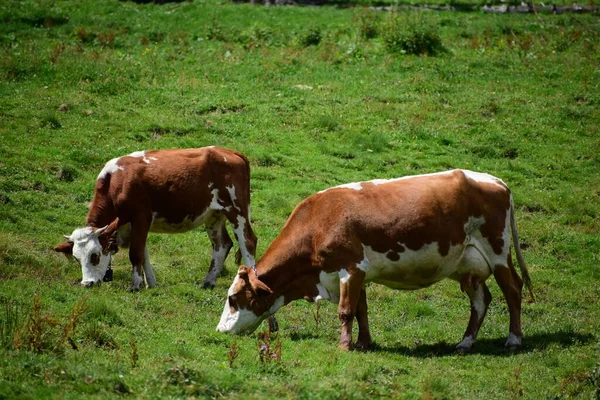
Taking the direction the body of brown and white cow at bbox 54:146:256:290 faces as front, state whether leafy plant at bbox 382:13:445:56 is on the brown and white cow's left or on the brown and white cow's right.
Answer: on the brown and white cow's right

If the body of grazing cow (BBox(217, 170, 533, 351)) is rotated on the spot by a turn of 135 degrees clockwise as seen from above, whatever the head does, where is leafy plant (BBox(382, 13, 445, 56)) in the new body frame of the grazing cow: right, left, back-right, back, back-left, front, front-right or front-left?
front-left

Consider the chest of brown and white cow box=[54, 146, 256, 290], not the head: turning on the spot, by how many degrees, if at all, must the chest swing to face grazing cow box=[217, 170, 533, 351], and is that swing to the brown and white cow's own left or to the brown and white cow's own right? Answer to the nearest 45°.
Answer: approximately 135° to the brown and white cow's own left

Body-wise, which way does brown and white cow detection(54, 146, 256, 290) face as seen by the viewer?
to the viewer's left

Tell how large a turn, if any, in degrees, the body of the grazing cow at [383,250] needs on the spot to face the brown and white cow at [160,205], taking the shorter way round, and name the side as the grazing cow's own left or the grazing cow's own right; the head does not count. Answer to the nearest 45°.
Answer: approximately 45° to the grazing cow's own right

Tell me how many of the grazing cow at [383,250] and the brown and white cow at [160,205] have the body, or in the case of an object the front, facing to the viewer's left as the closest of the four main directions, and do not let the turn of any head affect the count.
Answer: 2

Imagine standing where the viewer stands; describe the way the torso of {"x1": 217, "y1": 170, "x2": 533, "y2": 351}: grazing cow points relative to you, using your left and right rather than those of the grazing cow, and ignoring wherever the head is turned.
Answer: facing to the left of the viewer
